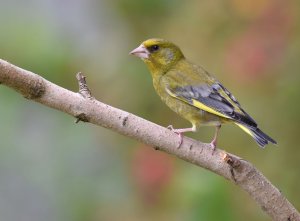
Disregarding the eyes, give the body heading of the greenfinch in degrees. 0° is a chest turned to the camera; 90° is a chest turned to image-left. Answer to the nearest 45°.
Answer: approximately 90°
